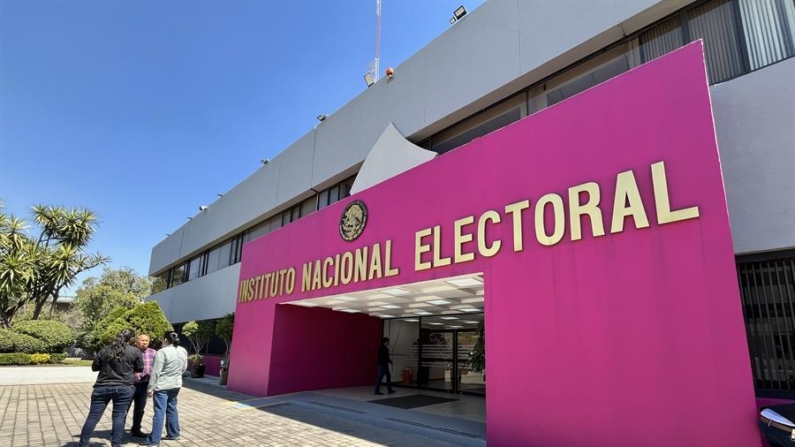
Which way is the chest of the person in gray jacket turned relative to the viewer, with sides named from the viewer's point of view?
facing away from the viewer and to the left of the viewer

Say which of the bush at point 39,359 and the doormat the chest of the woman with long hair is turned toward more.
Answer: the bush

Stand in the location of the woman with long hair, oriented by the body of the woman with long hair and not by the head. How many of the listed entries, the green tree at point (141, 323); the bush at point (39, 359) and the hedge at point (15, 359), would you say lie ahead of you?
3

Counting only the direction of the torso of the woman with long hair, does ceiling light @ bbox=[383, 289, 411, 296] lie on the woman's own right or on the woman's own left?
on the woman's own right

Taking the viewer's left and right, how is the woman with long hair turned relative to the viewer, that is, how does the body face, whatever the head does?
facing away from the viewer

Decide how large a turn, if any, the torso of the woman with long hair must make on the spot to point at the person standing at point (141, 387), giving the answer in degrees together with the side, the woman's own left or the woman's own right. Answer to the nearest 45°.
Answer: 0° — they already face them
